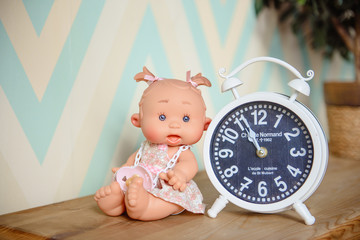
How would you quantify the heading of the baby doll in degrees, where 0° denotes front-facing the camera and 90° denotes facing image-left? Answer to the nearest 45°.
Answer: approximately 45°

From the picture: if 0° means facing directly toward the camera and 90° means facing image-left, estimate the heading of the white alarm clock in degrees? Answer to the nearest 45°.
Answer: approximately 0°
